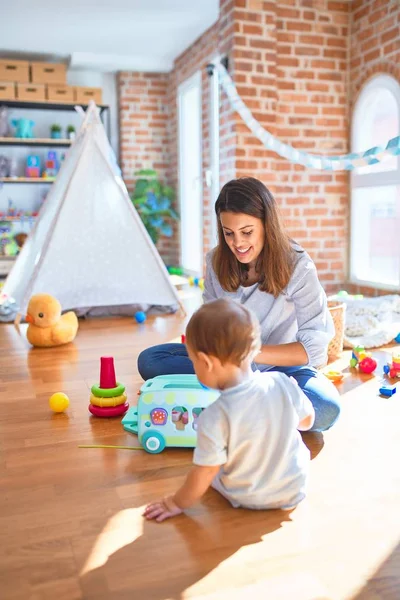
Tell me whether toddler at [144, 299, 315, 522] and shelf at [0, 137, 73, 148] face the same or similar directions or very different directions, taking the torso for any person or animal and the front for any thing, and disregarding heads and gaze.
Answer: very different directions

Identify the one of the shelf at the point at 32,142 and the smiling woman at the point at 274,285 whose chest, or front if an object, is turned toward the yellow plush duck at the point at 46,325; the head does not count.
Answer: the shelf

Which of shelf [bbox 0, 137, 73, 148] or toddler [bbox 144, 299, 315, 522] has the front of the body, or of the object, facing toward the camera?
the shelf

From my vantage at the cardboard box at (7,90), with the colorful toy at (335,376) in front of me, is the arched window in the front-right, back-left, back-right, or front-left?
front-left

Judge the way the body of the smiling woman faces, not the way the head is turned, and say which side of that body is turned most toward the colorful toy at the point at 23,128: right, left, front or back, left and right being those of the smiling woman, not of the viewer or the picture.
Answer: right

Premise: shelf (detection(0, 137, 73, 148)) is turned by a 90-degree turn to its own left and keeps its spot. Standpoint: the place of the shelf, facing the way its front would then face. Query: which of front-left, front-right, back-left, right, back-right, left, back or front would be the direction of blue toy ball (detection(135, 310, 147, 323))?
right

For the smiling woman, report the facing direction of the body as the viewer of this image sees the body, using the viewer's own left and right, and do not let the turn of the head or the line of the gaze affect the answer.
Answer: facing the viewer and to the left of the viewer

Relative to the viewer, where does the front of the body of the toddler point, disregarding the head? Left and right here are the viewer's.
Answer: facing away from the viewer and to the left of the viewer

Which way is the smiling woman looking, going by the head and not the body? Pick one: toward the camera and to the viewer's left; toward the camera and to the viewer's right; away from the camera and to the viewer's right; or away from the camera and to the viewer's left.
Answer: toward the camera and to the viewer's left

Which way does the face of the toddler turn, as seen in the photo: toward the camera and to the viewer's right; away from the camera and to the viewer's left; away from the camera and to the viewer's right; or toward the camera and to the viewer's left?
away from the camera and to the viewer's left

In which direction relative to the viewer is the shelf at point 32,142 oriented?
toward the camera

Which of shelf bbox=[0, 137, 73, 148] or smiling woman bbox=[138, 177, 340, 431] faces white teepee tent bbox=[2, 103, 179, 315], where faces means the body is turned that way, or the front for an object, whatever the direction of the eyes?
the shelf

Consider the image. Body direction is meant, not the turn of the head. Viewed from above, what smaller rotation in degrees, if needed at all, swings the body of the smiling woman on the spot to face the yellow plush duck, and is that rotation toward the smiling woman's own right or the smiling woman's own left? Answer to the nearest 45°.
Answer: approximately 90° to the smiling woman's own right

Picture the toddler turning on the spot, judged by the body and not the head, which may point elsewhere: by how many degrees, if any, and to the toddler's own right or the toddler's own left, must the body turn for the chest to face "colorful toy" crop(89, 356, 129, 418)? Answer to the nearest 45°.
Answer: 0° — they already face it

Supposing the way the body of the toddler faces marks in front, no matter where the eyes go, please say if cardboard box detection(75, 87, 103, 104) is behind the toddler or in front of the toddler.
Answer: in front

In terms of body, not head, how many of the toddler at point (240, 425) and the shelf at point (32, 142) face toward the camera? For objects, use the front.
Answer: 1
